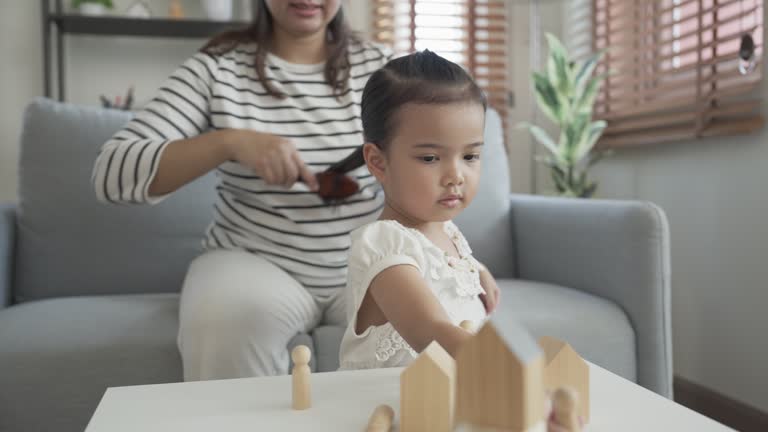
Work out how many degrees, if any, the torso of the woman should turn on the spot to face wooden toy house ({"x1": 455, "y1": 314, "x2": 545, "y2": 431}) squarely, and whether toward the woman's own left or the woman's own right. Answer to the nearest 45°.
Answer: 0° — they already face it

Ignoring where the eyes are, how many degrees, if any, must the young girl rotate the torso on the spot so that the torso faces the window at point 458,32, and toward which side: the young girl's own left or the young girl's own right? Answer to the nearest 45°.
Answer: approximately 135° to the young girl's own left

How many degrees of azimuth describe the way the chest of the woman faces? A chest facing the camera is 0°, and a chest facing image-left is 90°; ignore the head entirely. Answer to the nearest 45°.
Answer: approximately 0°

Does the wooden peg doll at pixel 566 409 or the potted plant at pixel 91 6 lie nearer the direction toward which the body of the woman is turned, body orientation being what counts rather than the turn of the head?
the wooden peg doll

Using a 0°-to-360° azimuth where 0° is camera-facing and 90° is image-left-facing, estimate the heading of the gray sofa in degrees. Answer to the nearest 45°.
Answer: approximately 0°

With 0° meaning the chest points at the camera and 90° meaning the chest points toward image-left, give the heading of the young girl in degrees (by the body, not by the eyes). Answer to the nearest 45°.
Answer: approximately 315°

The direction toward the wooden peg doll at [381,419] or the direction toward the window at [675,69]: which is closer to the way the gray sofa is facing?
the wooden peg doll
